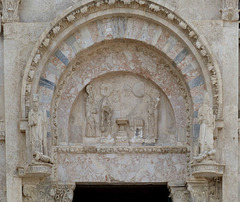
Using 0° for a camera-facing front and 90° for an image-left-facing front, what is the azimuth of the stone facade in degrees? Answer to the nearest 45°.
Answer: approximately 0°
